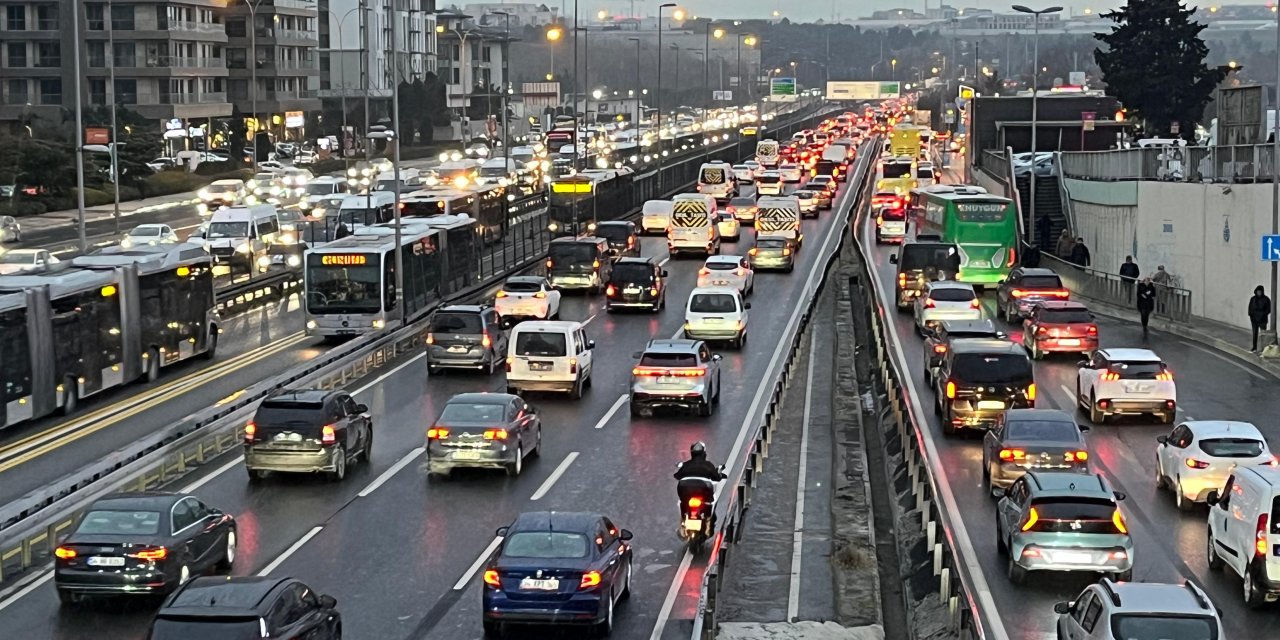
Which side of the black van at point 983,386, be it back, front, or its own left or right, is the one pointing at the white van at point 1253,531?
back

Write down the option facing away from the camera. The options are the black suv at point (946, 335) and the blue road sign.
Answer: the black suv

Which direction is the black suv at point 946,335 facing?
away from the camera

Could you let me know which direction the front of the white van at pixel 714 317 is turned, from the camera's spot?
facing away from the viewer

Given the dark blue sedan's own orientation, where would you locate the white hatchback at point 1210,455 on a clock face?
The white hatchback is roughly at 2 o'clock from the dark blue sedan.

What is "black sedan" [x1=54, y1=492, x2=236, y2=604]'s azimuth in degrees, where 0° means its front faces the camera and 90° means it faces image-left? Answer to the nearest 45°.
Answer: approximately 225°

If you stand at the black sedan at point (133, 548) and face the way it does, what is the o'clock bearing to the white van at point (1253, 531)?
The white van is roughly at 2 o'clock from the black sedan.

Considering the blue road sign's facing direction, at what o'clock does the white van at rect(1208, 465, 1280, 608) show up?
The white van is roughly at 12 o'clock from the blue road sign.

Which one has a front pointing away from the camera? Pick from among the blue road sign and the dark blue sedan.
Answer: the dark blue sedan

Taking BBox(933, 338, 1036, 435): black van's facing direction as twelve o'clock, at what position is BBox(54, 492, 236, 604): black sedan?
The black sedan is roughly at 7 o'clock from the black van.

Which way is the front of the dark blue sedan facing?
away from the camera

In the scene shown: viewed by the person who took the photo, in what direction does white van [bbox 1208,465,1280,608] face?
facing away from the viewer and to the left of the viewer

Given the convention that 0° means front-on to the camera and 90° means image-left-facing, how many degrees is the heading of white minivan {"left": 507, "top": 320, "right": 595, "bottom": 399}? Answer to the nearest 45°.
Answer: approximately 180°
